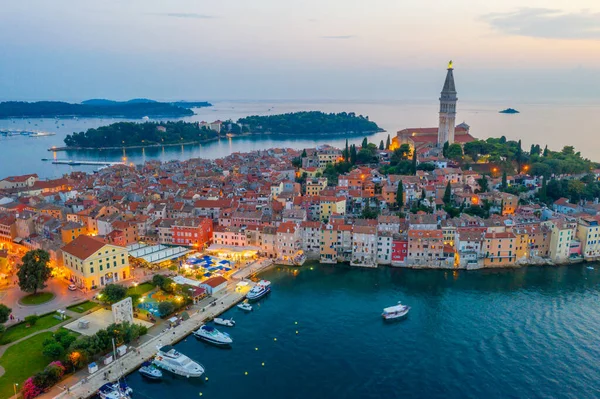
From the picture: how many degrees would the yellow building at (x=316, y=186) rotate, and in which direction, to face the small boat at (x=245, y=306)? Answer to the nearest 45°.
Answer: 0° — it already faces it

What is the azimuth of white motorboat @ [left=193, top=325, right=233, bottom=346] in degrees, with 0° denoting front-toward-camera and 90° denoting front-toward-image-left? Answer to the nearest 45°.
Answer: approximately 315°

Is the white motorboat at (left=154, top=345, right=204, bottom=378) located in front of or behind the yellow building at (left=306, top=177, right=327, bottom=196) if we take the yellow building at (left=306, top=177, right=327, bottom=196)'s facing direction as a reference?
in front

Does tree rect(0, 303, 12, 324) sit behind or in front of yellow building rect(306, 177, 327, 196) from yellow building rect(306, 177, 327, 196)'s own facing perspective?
in front

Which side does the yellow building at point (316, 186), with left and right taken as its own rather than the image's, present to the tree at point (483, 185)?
left

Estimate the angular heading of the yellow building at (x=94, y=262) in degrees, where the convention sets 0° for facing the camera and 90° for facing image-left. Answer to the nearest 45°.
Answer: approximately 315°

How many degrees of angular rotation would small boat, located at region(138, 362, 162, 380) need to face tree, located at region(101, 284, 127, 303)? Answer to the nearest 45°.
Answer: approximately 135° to its left

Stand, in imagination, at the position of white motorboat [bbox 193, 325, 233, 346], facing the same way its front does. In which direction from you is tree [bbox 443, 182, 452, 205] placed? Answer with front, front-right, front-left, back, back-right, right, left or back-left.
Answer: left

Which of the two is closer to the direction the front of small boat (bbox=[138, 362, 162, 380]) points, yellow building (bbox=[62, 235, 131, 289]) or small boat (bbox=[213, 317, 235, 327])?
the small boat

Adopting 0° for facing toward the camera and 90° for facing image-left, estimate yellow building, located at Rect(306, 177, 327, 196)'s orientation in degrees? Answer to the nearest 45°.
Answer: approximately 0°

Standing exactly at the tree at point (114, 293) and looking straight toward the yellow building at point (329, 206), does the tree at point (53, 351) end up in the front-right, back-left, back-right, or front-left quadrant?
back-right
